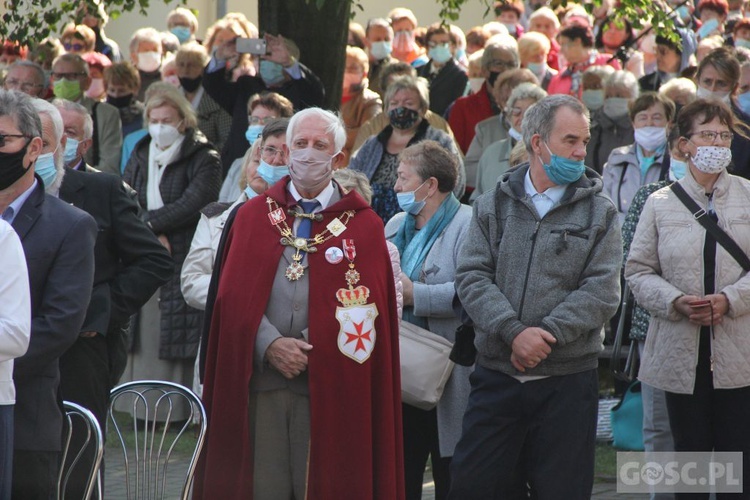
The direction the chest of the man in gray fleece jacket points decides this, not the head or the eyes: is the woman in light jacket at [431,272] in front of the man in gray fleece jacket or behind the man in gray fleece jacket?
behind

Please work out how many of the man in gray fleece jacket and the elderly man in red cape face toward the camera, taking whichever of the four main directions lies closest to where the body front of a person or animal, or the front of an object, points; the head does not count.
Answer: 2

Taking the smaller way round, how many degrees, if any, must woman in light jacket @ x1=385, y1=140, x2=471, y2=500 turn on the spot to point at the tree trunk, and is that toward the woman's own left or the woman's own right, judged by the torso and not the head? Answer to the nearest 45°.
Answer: approximately 135° to the woman's own right

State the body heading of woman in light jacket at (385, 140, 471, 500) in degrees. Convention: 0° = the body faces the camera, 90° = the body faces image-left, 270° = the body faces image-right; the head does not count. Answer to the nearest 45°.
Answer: approximately 45°
